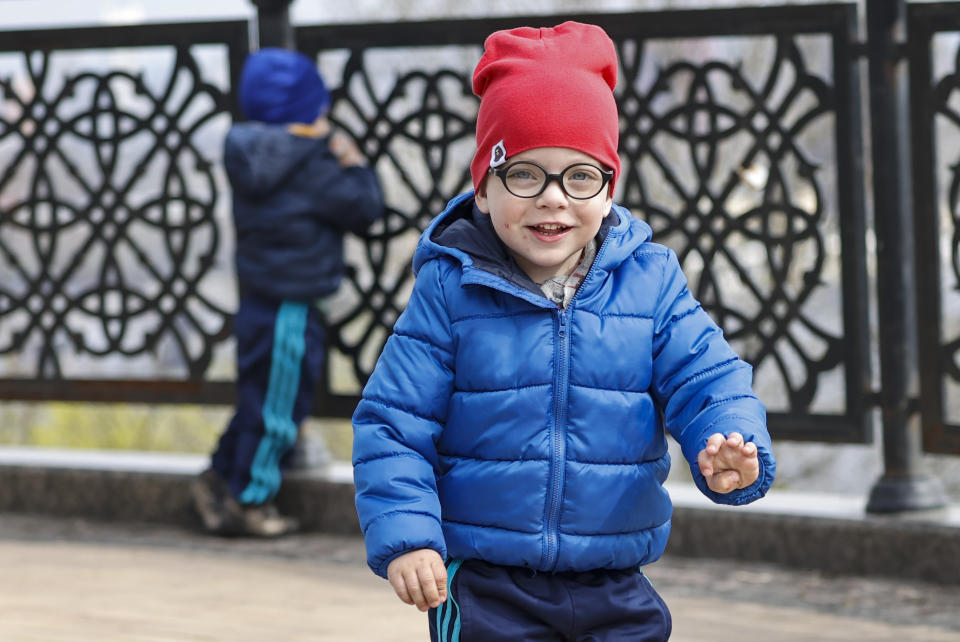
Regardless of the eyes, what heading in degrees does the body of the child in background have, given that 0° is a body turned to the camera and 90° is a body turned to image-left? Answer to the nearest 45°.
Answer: approximately 225°

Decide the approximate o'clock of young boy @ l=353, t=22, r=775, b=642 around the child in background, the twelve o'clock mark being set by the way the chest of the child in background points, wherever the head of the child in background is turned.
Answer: The young boy is roughly at 4 o'clock from the child in background.

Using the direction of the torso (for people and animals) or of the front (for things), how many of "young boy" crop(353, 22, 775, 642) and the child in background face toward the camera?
1

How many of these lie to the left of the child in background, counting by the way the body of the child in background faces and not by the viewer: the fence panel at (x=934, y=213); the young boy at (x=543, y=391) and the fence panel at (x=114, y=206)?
1

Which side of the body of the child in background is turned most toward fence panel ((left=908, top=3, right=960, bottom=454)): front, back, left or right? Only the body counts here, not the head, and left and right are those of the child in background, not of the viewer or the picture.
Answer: right

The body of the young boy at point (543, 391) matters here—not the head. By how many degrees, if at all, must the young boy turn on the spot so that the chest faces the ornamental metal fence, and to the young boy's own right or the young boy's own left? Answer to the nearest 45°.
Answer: approximately 180°

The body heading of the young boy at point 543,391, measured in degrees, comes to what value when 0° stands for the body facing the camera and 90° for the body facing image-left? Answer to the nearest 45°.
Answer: approximately 0°
